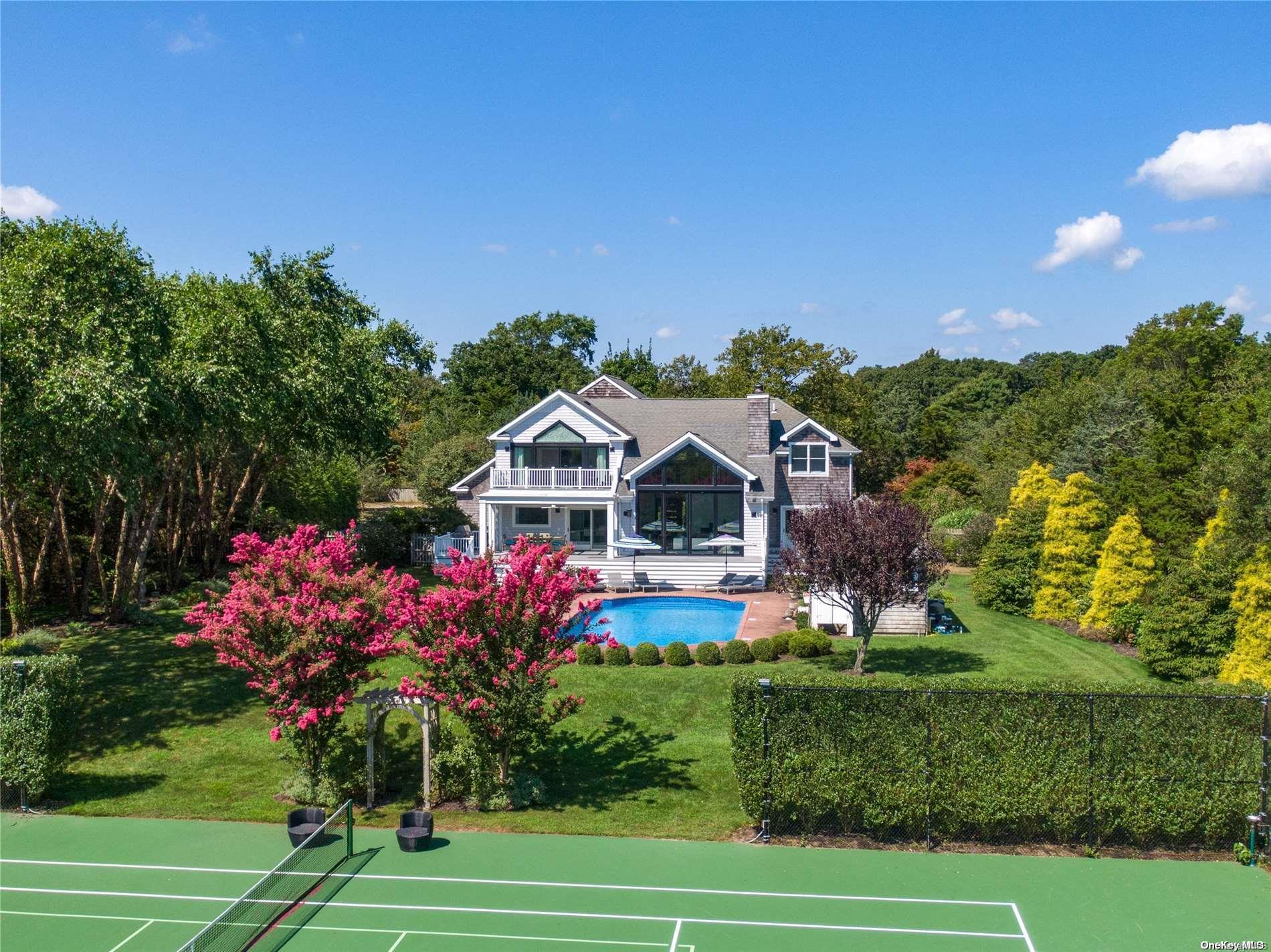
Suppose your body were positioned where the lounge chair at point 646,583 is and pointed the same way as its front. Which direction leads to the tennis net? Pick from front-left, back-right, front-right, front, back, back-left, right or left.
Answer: right

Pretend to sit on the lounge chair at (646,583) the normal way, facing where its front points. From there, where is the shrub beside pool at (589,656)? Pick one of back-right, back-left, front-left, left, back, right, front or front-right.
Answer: right

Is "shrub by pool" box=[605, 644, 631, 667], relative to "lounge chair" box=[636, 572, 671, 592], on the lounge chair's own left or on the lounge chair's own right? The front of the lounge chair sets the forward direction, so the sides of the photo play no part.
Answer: on the lounge chair's own right
